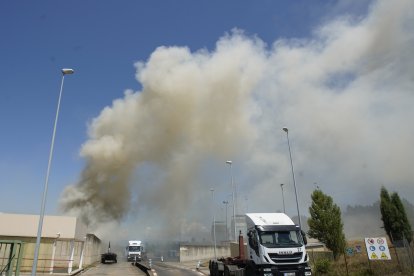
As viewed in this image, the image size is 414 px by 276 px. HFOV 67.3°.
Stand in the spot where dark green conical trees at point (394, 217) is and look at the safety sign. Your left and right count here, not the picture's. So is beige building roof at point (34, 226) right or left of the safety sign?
right

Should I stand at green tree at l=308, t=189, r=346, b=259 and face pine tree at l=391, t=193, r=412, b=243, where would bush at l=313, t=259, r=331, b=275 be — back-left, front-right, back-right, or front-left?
back-right

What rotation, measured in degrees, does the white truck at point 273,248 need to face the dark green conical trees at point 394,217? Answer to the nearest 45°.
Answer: approximately 90° to its left

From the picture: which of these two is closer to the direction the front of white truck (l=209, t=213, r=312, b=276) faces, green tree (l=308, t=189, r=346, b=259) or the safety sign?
the safety sign

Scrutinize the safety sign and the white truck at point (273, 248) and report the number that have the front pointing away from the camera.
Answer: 0

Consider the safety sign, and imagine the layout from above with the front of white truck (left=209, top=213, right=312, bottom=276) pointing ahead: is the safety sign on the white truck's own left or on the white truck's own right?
on the white truck's own left

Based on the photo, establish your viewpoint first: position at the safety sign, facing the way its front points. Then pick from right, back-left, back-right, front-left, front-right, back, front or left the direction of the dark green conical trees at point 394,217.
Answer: back

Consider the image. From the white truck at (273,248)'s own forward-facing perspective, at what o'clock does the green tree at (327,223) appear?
The green tree is roughly at 8 o'clock from the white truck.

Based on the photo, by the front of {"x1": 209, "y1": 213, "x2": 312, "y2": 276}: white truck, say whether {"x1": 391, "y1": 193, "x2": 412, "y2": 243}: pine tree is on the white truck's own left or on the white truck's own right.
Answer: on the white truck's own left

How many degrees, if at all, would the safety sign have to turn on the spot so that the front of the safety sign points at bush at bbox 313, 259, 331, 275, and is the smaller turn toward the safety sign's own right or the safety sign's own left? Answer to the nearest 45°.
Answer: approximately 135° to the safety sign's own right

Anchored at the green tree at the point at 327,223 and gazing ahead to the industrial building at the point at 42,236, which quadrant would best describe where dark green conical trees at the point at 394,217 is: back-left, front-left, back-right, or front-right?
back-right

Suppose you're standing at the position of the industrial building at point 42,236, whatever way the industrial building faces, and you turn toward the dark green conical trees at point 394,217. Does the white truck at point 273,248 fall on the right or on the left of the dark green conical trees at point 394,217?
right

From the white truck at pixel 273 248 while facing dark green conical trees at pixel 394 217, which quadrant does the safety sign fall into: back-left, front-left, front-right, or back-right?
front-right

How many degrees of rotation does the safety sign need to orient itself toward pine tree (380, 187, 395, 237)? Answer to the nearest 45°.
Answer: approximately 180°

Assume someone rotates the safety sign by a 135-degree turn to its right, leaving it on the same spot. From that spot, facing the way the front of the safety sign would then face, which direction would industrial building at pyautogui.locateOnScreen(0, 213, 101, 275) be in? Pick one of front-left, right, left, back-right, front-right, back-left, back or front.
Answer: front-left

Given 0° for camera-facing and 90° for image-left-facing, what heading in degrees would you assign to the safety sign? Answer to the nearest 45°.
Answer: approximately 0°
